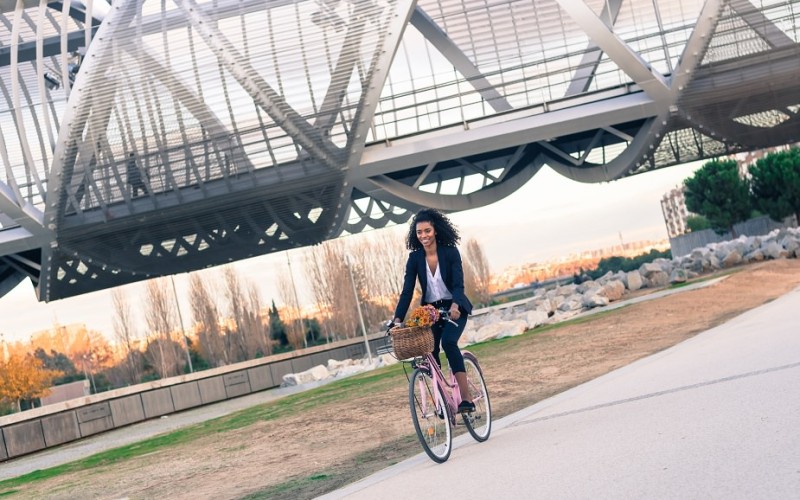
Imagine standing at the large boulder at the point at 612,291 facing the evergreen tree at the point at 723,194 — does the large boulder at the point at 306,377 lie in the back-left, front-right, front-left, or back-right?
back-left

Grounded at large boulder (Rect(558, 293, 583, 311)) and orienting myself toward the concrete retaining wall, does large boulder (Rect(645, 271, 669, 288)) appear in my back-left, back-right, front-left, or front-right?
back-right

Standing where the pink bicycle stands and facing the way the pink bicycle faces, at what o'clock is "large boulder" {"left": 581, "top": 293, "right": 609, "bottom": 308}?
The large boulder is roughly at 5 o'clock from the pink bicycle.

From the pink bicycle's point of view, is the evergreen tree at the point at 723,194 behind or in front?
behind

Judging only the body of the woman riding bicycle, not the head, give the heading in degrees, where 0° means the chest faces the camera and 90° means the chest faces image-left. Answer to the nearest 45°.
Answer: approximately 45°

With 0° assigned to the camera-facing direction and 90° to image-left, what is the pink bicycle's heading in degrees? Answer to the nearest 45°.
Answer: approximately 45°

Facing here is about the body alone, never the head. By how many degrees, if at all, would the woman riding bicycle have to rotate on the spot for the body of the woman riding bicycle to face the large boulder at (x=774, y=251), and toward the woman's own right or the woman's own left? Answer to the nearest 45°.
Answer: approximately 180°

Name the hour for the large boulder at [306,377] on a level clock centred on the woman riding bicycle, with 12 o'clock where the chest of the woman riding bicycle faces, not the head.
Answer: The large boulder is roughly at 4 o'clock from the woman riding bicycle.

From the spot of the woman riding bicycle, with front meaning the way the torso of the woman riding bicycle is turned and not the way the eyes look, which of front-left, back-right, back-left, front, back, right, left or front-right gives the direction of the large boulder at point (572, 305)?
back-right

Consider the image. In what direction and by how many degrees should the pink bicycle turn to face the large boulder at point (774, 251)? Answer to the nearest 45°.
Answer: approximately 180°

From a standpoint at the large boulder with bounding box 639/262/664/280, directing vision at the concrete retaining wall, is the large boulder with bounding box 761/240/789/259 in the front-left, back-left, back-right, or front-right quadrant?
back-left

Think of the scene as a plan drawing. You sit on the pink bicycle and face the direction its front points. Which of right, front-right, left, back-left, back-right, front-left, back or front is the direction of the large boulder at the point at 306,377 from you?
back-right
